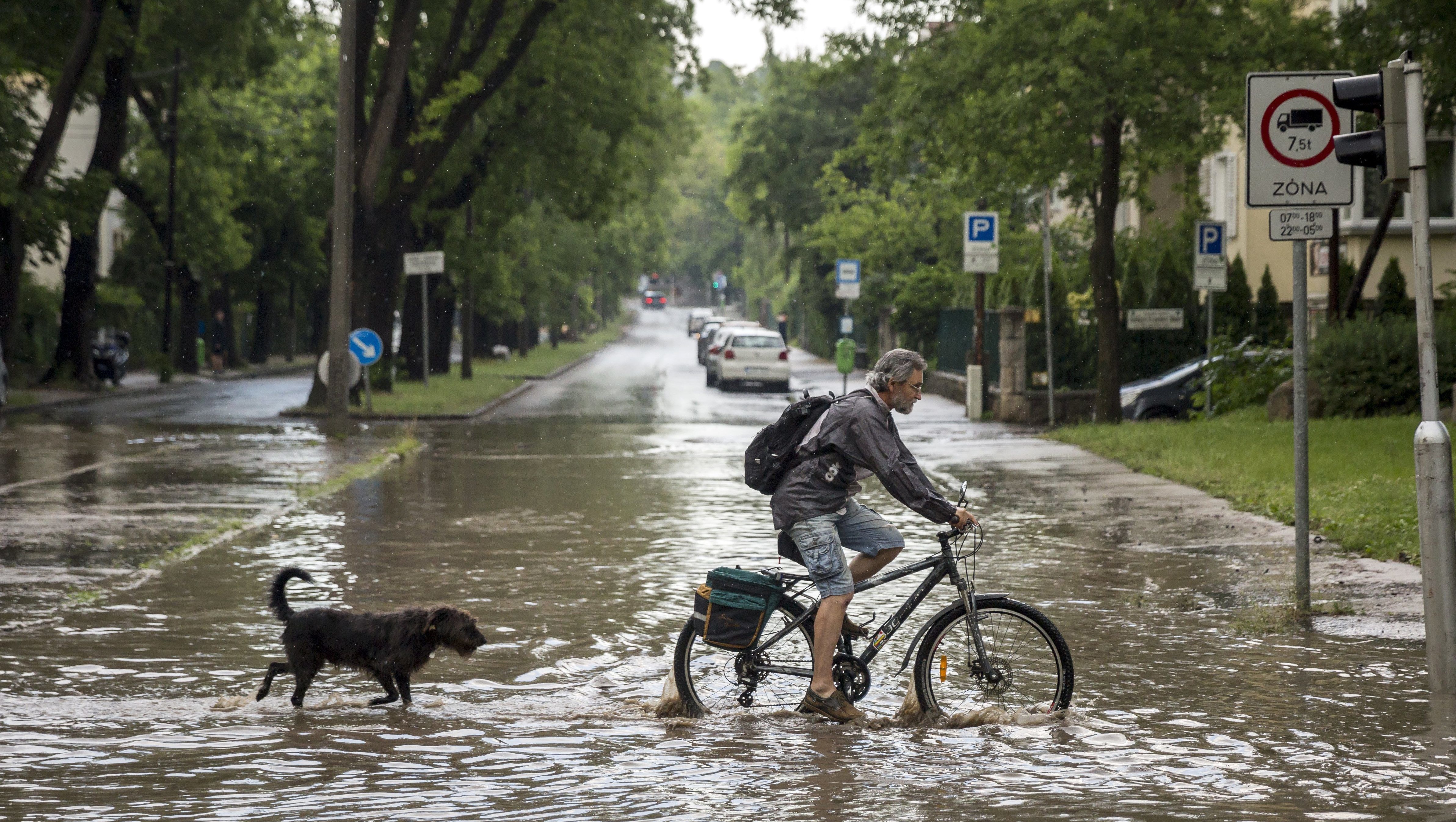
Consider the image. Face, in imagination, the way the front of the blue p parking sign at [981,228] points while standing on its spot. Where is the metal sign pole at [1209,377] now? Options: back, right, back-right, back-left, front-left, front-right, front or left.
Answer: front-left

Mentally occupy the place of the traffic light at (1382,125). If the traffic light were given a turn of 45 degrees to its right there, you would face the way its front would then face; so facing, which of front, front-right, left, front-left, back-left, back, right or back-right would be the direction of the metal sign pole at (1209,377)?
front-right

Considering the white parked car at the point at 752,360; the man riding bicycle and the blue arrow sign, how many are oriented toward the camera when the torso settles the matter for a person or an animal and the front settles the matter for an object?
1

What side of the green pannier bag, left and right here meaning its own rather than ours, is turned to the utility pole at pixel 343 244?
back

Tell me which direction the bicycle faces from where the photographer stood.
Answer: facing to the right of the viewer

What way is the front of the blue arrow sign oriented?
toward the camera

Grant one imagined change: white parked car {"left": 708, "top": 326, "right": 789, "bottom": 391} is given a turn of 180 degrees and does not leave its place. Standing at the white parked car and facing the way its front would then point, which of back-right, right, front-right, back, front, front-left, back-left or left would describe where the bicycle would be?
front

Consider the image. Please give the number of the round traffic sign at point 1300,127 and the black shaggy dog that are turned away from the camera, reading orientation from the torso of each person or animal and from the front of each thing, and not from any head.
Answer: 0

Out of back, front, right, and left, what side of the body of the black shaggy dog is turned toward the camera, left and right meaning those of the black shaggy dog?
right

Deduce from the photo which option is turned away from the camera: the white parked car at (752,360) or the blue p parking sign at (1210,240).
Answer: the white parked car

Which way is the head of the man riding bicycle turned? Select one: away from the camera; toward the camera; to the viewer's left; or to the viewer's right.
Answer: to the viewer's right

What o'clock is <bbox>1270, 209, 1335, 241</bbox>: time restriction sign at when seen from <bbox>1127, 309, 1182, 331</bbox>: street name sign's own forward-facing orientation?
<bbox>1270, 209, 1335, 241</bbox>: time restriction sign is roughly at 12 o'clock from <bbox>1127, 309, 1182, 331</bbox>: street name sign.

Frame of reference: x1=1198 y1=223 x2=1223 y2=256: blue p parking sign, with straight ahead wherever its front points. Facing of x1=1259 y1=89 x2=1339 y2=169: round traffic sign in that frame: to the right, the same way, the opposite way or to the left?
the same way

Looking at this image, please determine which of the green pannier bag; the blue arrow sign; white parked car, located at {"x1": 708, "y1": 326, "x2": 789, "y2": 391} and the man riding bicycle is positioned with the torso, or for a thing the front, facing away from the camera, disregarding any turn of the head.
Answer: the white parked car

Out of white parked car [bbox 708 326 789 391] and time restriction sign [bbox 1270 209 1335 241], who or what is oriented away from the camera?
the white parked car

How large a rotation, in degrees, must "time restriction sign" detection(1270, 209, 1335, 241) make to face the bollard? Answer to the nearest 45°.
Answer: approximately 180°

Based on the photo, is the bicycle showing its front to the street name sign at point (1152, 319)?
no

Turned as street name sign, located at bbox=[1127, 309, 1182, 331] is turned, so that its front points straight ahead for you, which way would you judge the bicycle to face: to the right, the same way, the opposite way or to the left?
to the left

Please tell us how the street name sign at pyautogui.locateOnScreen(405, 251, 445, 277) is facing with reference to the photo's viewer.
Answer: facing the viewer

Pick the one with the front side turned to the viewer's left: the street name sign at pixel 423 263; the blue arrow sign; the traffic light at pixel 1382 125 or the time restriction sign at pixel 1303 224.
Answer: the traffic light

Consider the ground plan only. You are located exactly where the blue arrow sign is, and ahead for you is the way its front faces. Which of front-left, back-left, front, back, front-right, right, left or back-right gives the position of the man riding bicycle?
front
